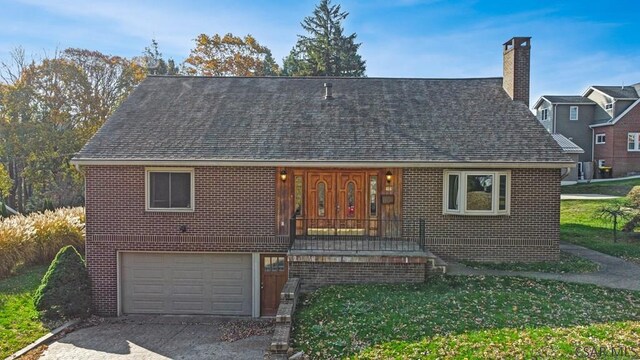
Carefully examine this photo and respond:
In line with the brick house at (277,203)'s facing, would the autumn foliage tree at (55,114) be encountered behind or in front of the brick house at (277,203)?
behind

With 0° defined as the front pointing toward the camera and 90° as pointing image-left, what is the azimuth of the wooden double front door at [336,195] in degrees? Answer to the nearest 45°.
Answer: approximately 0°

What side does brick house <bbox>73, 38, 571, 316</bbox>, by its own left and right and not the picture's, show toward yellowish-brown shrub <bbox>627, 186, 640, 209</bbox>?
left

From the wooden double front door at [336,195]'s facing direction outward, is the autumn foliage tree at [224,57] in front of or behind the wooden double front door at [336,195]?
behind

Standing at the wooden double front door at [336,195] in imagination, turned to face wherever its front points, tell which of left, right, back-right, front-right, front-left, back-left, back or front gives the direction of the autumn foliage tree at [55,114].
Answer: back-right

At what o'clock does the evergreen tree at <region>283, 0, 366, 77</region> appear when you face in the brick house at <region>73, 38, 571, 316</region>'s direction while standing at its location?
The evergreen tree is roughly at 6 o'clock from the brick house.

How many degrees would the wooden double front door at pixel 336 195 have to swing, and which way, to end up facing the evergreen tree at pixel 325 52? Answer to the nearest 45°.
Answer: approximately 180°

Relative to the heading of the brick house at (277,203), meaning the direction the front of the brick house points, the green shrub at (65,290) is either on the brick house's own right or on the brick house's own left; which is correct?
on the brick house's own right

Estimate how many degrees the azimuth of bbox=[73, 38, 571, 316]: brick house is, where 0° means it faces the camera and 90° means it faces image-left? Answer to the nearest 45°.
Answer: approximately 0°
